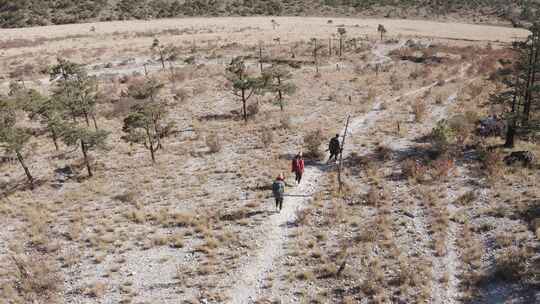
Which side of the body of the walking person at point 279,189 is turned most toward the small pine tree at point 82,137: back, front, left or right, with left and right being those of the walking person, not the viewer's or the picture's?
left

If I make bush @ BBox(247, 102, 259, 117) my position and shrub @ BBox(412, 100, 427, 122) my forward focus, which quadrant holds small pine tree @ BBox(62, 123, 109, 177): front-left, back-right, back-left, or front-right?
back-right

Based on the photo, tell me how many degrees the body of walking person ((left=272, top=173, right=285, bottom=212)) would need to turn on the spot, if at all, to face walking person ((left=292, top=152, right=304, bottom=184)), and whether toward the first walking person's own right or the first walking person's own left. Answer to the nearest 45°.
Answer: approximately 45° to the first walking person's own left

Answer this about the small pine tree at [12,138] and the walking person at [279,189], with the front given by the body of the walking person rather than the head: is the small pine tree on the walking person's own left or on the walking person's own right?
on the walking person's own left

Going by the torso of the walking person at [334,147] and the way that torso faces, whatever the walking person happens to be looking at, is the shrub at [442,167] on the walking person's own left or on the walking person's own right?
on the walking person's own right

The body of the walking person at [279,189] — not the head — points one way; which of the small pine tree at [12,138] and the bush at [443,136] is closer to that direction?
the bush

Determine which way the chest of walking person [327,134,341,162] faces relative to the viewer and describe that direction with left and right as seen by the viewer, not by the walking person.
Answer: facing away from the viewer and to the right of the viewer

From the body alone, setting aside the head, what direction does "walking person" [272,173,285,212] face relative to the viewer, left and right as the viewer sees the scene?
facing away from the viewer and to the right of the viewer

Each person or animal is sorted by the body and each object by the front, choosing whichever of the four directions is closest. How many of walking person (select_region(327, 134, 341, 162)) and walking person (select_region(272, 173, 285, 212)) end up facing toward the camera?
0

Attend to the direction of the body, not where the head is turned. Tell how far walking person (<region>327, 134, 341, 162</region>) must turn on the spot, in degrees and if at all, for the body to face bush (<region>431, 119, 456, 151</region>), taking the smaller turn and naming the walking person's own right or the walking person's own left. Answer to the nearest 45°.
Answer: approximately 45° to the walking person's own right

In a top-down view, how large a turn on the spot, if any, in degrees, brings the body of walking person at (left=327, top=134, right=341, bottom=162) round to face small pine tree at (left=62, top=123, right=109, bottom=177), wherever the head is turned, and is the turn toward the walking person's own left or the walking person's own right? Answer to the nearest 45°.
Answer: approximately 135° to the walking person's own left

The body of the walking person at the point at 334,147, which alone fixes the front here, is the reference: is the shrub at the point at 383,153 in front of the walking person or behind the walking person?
in front

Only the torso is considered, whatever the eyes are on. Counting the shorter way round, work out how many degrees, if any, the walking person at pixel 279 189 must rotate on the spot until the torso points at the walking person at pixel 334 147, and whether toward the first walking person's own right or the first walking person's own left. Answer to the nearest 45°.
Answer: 0° — they already face them

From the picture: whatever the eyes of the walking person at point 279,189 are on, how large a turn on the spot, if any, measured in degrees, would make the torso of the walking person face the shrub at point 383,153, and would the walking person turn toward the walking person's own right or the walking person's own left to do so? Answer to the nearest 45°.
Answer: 0° — they already face it
